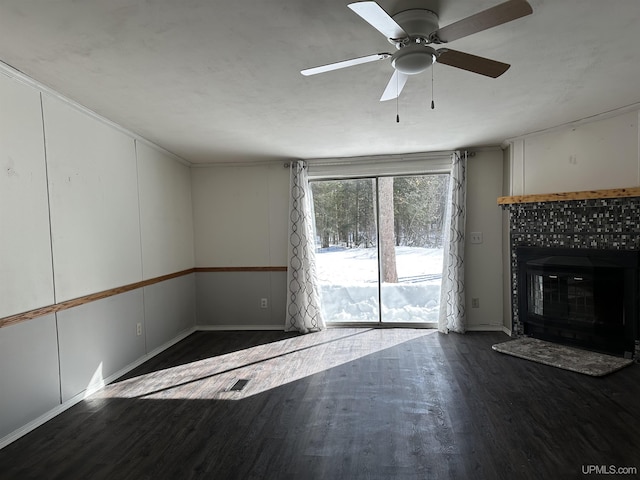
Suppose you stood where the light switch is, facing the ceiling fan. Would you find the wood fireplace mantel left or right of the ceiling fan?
left

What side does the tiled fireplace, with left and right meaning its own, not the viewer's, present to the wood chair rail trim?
front

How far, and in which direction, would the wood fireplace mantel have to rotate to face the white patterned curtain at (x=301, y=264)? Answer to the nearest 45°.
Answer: approximately 45° to its right

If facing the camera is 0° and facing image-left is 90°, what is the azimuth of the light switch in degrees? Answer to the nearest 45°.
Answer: approximately 0°

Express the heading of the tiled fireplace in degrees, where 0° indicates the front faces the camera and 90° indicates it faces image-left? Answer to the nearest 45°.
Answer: approximately 45°

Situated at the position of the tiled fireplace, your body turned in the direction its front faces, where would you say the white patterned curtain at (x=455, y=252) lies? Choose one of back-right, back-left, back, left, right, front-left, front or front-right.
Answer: front-right

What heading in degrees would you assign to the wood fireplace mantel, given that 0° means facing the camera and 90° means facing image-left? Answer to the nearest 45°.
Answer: approximately 45°

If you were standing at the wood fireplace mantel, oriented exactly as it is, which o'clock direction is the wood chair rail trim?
The wood chair rail trim is roughly at 12 o'clock from the wood fireplace mantel.

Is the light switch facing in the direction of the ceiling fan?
yes

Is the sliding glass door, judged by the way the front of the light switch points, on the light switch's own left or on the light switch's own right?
on the light switch's own right
